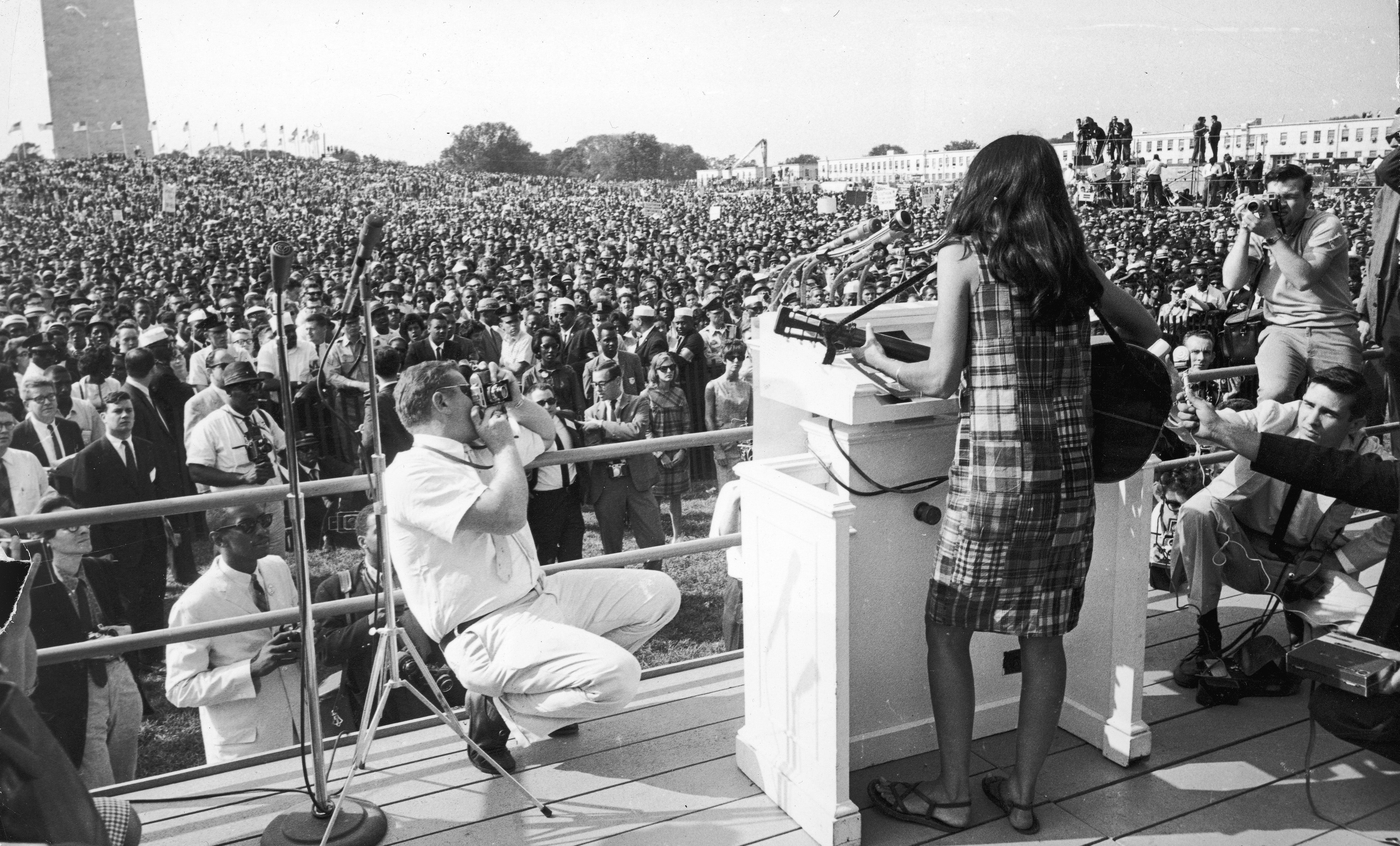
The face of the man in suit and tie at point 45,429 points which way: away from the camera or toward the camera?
toward the camera

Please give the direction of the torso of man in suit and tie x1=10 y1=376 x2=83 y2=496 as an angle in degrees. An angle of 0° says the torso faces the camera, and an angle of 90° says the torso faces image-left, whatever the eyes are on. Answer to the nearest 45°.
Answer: approximately 315°

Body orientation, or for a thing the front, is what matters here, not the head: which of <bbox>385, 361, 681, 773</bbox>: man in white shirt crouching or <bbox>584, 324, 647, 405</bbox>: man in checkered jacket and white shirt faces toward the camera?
the man in checkered jacket and white shirt

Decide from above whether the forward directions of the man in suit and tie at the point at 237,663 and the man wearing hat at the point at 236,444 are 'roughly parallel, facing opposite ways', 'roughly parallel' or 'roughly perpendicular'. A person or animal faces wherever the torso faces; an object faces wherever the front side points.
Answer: roughly parallel

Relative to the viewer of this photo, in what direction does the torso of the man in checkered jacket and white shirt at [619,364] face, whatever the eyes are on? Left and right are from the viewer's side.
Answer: facing the viewer

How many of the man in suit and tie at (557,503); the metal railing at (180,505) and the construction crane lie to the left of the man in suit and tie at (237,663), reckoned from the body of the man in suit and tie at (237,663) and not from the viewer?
2

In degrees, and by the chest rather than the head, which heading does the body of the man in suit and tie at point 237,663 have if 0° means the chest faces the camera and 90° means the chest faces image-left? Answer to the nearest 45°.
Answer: approximately 315°

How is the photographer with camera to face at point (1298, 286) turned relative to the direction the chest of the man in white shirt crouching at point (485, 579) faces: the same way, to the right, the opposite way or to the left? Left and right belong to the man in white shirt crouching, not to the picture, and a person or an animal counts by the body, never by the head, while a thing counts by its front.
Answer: the opposite way

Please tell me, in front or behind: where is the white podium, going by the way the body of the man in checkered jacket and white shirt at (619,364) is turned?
in front

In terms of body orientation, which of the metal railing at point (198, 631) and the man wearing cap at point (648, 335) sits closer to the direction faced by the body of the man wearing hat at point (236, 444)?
the metal railing

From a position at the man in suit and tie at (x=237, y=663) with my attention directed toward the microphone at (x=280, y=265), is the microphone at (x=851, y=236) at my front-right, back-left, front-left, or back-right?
front-left

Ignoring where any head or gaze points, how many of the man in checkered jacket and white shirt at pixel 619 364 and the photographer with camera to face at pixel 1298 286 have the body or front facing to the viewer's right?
0

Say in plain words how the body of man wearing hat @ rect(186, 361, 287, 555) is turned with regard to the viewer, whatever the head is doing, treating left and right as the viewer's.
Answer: facing the viewer and to the right of the viewer

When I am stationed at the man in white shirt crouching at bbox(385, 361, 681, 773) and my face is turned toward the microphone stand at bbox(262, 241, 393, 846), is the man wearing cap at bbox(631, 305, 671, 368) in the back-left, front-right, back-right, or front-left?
back-right

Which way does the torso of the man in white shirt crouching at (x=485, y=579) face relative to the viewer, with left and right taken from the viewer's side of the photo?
facing to the right of the viewer
